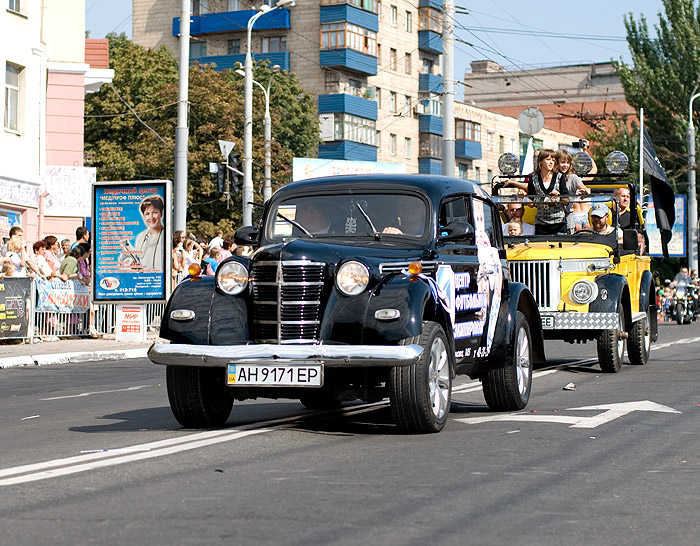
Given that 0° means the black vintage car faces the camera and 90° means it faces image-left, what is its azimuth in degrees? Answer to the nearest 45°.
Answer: approximately 45°

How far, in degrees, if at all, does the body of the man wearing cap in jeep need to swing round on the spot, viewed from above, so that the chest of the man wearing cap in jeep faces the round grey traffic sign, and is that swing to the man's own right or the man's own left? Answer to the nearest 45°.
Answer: approximately 135° to the man's own right

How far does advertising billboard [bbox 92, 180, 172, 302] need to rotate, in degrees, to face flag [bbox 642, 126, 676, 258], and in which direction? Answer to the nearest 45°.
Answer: approximately 90° to its left

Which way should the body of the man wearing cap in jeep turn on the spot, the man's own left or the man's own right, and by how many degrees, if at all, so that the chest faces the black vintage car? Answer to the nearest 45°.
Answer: approximately 45° to the man's own left

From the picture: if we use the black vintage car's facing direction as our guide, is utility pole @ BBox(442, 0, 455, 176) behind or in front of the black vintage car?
behind
